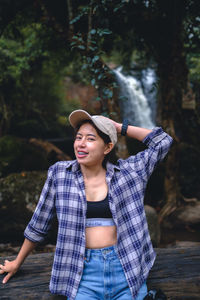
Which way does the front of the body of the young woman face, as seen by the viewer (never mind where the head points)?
toward the camera

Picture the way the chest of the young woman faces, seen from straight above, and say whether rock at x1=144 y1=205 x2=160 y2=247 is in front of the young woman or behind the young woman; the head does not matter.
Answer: behind

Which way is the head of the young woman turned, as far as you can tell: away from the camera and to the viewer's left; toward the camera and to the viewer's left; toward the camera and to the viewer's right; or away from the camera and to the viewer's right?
toward the camera and to the viewer's left

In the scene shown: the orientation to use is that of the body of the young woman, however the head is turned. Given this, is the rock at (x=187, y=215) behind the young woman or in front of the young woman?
behind

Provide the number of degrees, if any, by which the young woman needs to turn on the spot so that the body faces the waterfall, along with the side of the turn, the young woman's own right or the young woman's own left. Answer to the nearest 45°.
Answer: approximately 180°

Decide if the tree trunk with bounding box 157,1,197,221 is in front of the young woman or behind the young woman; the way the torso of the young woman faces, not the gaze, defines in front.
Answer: behind
